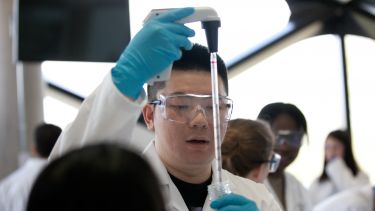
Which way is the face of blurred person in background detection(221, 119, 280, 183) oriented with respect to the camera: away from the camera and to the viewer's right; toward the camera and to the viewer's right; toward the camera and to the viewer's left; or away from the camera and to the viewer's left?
away from the camera and to the viewer's right

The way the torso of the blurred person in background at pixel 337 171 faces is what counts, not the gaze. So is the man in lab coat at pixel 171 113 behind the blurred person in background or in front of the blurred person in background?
in front

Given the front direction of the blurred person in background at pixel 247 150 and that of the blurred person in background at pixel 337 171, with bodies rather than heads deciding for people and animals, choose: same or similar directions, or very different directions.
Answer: very different directions

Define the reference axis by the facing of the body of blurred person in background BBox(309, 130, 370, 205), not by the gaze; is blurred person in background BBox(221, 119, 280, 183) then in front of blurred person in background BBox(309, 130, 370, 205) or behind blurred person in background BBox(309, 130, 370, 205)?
in front

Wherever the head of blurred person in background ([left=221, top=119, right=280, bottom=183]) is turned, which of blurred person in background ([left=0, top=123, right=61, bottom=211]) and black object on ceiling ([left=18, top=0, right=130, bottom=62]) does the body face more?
the black object on ceiling

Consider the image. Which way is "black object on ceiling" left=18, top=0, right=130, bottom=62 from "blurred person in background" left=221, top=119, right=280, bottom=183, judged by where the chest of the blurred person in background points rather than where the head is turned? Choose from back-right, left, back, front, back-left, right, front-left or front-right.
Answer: left

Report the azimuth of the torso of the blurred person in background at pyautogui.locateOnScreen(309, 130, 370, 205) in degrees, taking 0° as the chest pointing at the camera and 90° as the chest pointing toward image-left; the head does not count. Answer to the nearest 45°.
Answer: approximately 45°

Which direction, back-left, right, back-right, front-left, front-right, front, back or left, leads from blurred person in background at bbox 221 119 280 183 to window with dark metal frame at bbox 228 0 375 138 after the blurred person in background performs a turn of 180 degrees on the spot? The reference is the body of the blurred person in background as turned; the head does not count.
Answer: back-right

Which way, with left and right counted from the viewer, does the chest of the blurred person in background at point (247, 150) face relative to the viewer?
facing away from the viewer and to the right of the viewer
